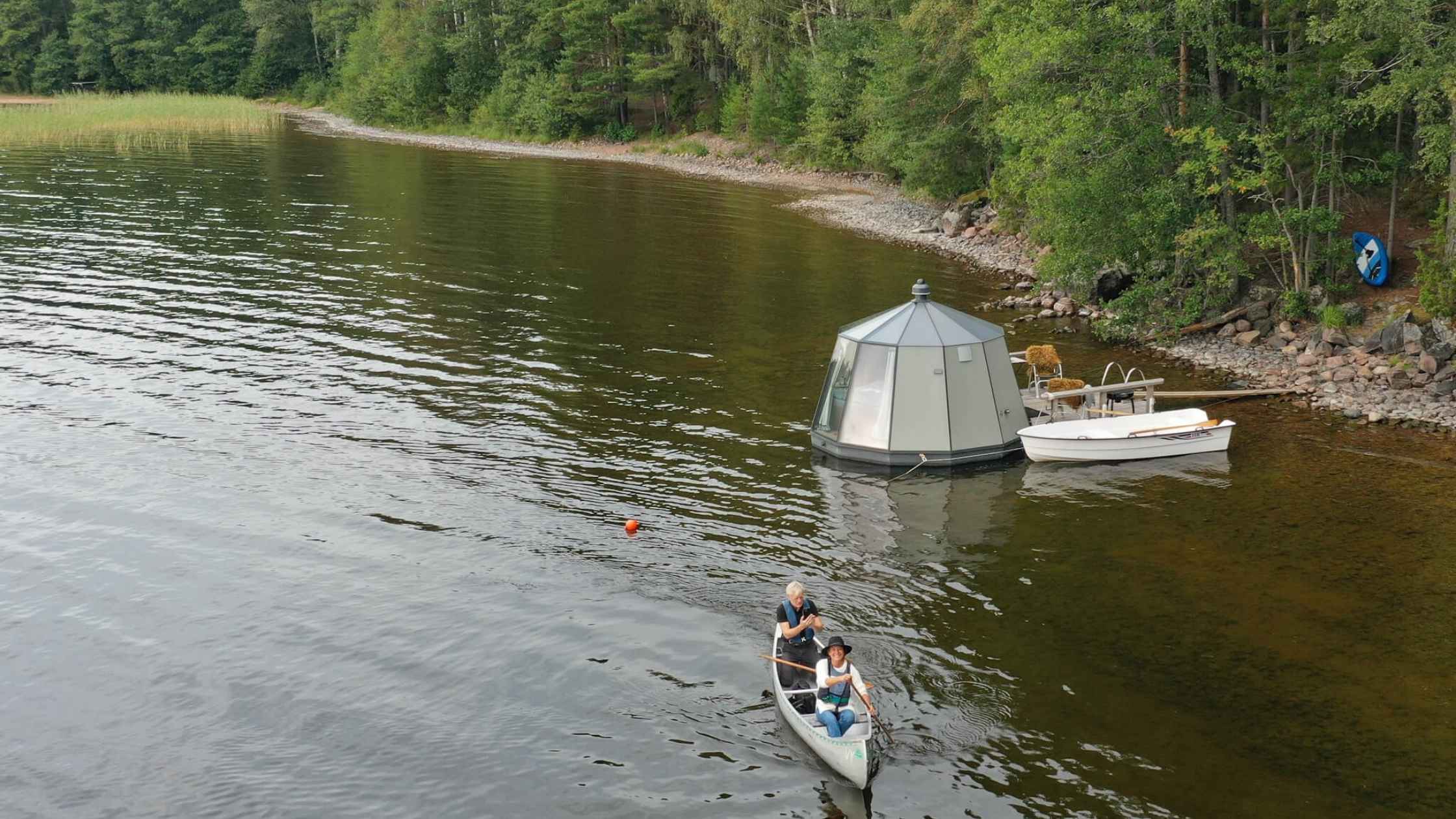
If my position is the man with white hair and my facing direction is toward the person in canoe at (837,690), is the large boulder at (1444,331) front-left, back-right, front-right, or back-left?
back-left

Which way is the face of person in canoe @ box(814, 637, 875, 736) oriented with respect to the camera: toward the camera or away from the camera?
toward the camera

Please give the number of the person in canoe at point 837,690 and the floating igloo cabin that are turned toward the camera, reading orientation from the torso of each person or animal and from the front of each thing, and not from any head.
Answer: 1

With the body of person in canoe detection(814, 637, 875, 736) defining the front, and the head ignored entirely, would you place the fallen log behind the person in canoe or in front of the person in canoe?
behind

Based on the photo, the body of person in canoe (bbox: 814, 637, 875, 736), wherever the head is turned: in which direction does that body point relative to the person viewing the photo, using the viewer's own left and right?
facing the viewer

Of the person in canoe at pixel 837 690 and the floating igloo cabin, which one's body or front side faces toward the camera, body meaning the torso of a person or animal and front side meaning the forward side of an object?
the person in canoe

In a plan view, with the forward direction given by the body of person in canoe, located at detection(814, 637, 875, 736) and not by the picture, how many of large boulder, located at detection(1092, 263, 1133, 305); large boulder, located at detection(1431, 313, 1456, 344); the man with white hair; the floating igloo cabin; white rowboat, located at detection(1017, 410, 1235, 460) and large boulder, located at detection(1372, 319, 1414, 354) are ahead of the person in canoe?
0

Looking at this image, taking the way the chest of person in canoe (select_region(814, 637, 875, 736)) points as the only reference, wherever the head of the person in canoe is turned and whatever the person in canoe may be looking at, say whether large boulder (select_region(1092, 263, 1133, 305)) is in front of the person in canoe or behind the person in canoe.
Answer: behind

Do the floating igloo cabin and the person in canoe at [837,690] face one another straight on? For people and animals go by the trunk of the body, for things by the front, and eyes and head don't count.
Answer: no
